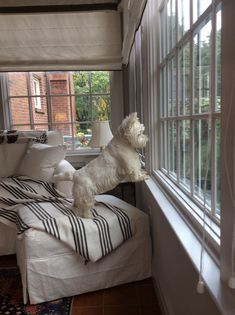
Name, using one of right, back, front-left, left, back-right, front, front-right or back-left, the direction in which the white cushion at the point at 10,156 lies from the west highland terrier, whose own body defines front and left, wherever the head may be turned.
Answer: back-left

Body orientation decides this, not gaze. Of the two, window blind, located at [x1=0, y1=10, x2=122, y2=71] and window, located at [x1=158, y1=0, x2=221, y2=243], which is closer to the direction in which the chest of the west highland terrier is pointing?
the window

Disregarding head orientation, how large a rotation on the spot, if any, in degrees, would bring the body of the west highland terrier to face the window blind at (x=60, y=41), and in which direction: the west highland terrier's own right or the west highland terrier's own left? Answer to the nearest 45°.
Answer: approximately 90° to the west highland terrier's own left

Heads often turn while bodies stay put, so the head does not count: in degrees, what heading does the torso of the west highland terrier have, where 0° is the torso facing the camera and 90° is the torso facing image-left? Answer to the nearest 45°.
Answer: approximately 270°

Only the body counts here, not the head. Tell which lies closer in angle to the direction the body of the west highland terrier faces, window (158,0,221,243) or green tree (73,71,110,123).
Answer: the window

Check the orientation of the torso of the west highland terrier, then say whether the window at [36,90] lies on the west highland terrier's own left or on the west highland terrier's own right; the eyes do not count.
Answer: on the west highland terrier's own left
